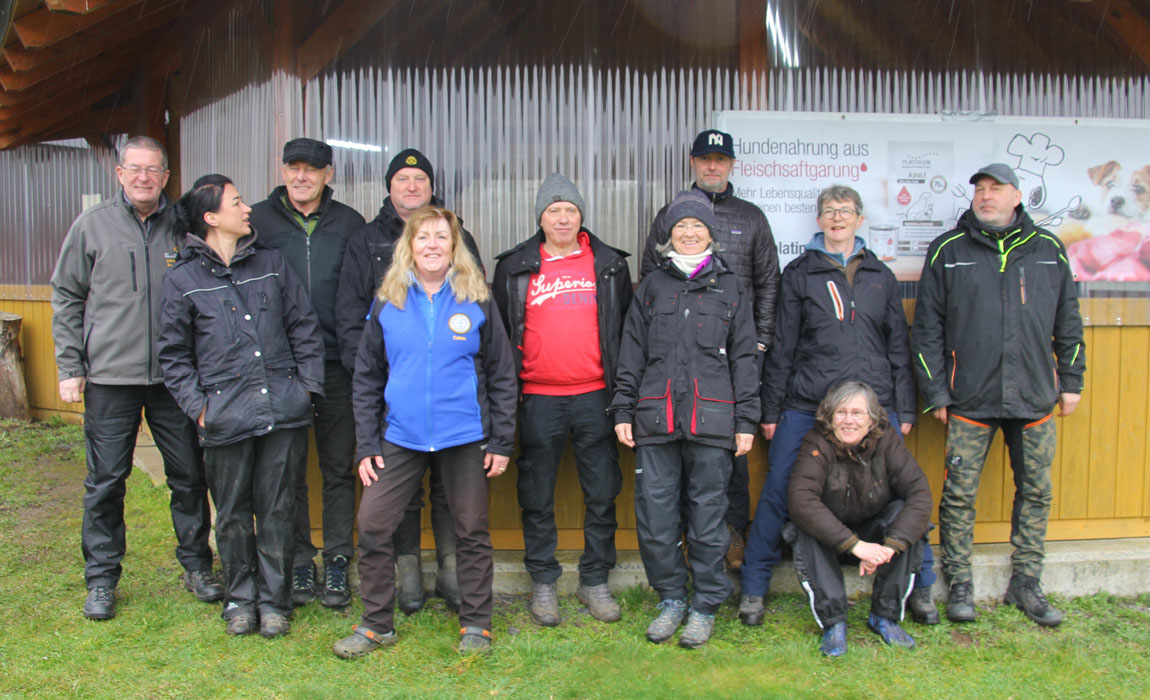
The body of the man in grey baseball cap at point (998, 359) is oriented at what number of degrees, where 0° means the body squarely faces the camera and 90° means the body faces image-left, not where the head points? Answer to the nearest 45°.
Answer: approximately 0°

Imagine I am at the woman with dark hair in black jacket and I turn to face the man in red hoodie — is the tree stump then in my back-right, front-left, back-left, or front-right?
back-left

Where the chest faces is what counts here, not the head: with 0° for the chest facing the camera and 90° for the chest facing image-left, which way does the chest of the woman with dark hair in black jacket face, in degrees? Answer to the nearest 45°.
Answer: approximately 0°

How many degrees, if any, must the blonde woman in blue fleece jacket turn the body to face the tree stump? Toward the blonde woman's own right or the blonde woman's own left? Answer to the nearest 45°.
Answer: approximately 135° to the blonde woman's own right
